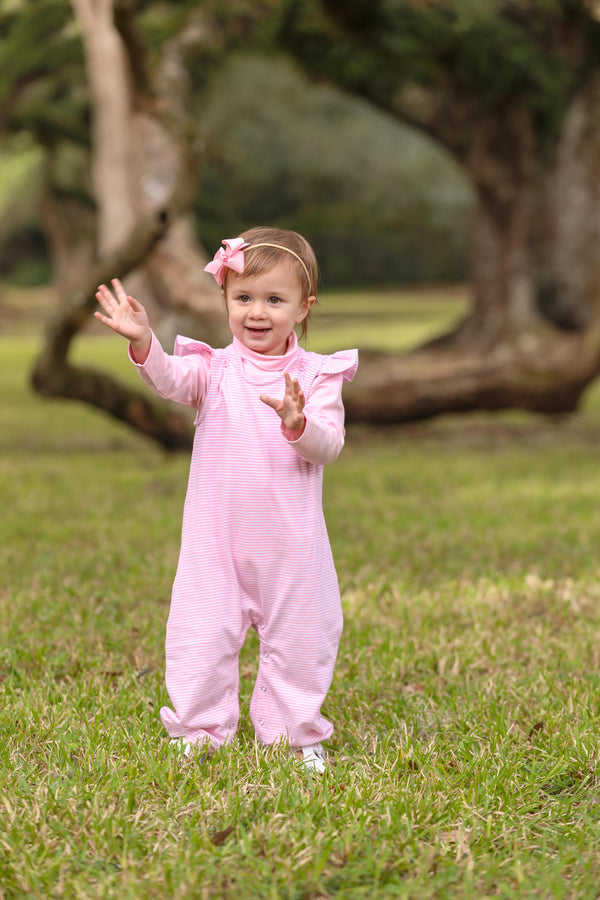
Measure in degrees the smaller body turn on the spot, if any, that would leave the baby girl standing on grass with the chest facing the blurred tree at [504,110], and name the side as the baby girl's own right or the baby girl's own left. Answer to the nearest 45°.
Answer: approximately 180°

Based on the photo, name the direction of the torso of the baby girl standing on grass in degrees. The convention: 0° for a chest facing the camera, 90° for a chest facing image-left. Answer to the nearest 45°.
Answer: approximately 0°

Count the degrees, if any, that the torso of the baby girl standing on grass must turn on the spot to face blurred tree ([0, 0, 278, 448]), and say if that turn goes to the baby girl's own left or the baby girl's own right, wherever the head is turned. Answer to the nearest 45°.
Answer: approximately 180°
